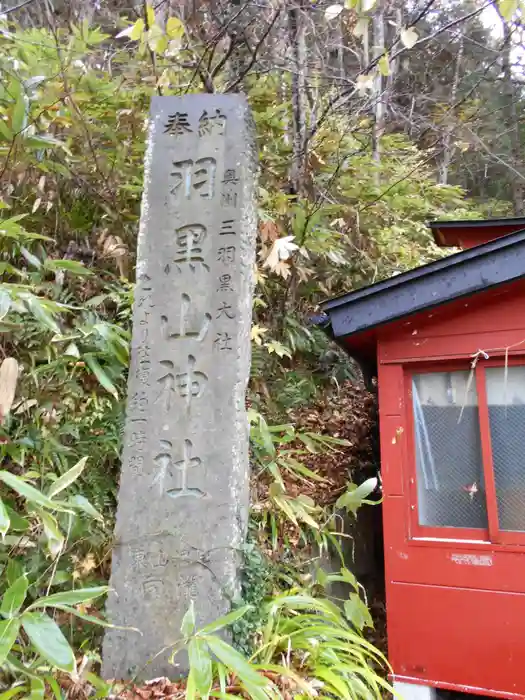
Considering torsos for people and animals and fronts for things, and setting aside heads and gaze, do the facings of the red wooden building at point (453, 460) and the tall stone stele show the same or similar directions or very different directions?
same or similar directions

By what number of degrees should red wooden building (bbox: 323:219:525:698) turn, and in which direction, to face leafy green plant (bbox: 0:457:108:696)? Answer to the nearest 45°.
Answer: approximately 45° to its right

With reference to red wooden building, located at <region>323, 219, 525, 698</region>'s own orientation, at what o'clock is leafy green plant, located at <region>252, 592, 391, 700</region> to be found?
The leafy green plant is roughly at 1 o'clock from the red wooden building.

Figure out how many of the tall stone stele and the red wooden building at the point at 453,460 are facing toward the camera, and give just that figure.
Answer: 2

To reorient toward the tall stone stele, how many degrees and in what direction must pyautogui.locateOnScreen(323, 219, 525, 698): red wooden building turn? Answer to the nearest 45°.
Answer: approximately 45° to its right

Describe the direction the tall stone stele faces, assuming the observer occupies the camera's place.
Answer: facing the viewer

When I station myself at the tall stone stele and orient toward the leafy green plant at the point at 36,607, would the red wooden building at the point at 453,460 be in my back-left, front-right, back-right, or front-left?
back-left

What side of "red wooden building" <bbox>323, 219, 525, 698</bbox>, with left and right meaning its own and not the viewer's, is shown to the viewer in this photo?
front
